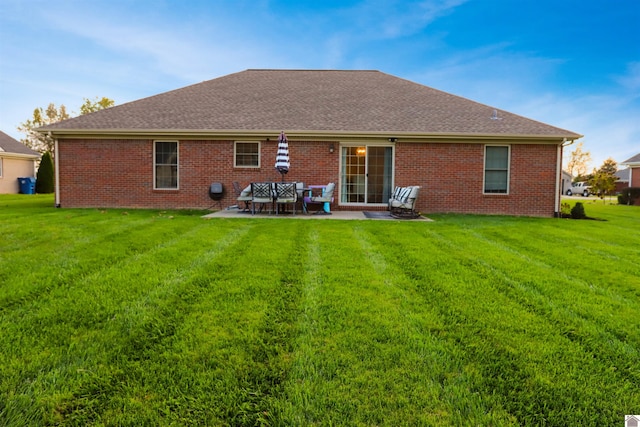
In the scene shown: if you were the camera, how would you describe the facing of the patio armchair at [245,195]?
facing to the right of the viewer

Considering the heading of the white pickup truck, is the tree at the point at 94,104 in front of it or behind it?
in front

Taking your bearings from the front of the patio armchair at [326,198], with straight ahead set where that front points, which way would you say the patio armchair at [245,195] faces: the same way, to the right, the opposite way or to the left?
the opposite way

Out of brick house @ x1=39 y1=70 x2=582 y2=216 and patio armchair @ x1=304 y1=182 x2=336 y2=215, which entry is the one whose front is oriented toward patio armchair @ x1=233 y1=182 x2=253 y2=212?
patio armchair @ x1=304 y1=182 x2=336 y2=215

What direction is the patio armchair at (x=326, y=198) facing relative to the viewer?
to the viewer's left

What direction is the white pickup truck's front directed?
to the viewer's left

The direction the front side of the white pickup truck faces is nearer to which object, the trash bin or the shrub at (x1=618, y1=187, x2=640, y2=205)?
the trash bin

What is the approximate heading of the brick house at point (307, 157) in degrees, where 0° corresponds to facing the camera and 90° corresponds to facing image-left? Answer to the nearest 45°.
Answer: approximately 180°

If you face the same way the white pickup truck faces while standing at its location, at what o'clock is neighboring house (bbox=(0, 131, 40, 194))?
The neighboring house is roughly at 10 o'clock from the white pickup truck.

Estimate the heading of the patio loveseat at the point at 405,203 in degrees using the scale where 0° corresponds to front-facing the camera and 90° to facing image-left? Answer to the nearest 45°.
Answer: approximately 45°

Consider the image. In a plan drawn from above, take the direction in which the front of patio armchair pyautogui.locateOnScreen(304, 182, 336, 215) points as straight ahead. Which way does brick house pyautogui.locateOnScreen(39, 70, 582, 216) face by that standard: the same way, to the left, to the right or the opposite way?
to the right

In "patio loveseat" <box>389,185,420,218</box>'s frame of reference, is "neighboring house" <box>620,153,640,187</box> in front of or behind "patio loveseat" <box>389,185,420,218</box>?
behind

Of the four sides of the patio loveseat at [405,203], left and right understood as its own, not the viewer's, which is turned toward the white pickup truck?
back
